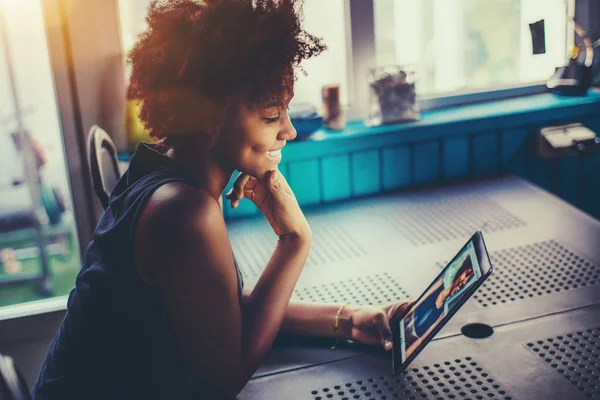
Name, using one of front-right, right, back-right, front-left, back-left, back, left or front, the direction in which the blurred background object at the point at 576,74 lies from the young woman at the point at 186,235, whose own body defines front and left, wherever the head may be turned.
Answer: front-left

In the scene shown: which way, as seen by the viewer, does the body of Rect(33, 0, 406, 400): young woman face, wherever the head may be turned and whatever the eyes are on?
to the viewer's right

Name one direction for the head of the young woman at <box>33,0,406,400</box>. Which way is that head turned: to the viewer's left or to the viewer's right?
to the viewer's right

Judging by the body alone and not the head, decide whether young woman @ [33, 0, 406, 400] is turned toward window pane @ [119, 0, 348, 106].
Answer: no

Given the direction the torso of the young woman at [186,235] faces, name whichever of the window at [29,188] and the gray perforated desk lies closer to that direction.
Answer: the gray perforated desk

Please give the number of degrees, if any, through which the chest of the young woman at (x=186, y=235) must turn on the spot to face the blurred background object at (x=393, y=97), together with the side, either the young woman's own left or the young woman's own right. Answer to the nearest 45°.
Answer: approximately 45° to the young woman's own left

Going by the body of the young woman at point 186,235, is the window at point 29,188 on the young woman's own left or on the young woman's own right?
on the young woman's own left
